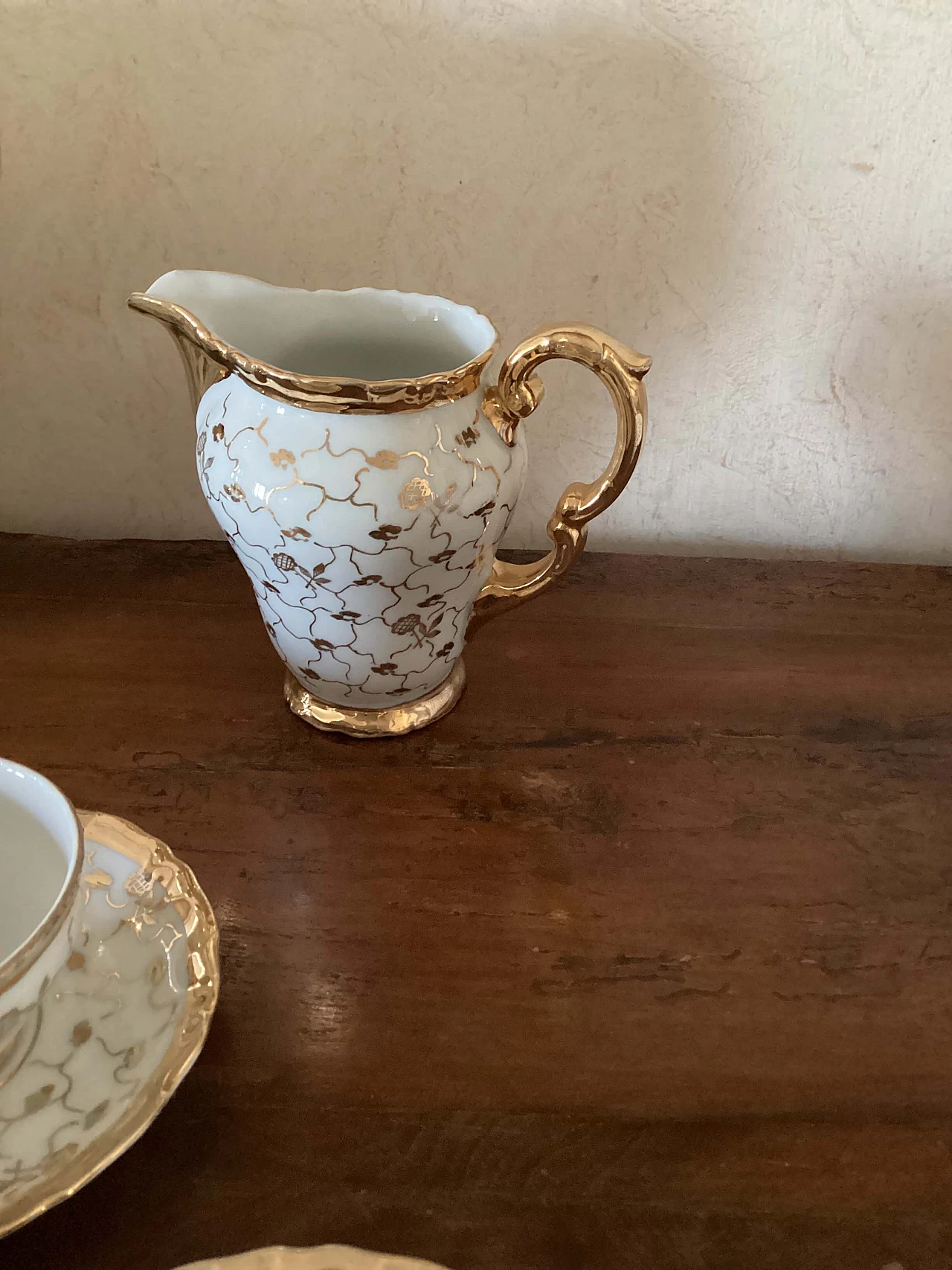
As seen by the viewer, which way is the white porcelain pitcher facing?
to the viewer's left
